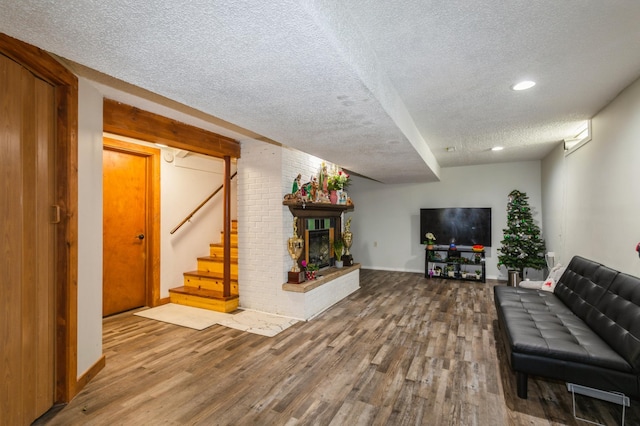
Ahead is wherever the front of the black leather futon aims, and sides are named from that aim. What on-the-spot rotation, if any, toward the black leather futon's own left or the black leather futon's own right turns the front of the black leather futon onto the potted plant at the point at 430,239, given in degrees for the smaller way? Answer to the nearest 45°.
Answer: approximately 45° to the black leather futon's own right

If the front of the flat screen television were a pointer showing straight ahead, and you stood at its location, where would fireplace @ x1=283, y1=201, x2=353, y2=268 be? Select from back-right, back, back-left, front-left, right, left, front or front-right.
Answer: front-right

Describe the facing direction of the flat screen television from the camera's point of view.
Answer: facing the viewer

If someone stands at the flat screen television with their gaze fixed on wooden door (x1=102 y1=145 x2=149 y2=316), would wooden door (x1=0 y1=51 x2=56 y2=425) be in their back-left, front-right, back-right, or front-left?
front-left

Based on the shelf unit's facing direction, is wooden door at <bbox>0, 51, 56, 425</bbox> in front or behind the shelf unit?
in front

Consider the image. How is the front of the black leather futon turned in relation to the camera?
facing to the left of the viewer

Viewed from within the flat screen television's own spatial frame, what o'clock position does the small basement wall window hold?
The small basement wall window is roughly at 11 o'clock from the flat screen television.

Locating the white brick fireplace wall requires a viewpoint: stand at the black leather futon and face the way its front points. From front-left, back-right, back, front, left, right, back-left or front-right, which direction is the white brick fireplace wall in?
front

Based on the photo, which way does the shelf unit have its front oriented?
toward the camera

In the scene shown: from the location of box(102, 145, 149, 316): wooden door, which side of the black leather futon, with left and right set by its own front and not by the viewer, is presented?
front

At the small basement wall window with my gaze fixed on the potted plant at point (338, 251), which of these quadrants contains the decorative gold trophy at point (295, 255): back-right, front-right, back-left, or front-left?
front-left

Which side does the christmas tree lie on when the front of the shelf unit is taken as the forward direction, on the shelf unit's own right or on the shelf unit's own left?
on the shelf unit's own left

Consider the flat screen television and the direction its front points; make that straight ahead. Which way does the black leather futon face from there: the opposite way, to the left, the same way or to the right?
to the right

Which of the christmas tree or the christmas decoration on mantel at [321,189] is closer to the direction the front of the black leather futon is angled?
the christmas decoration on mantel

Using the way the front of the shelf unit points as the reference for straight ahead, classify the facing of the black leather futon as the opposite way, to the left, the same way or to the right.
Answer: to the right

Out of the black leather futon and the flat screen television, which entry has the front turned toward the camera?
the flat screen television
